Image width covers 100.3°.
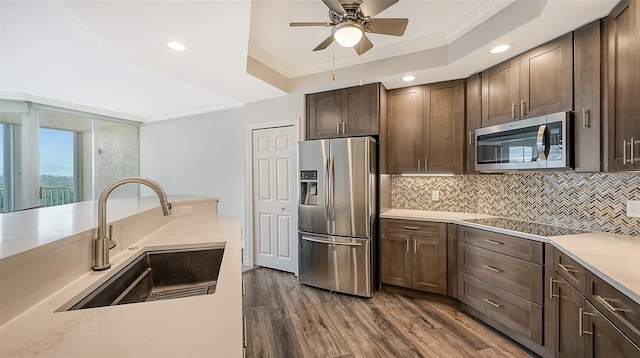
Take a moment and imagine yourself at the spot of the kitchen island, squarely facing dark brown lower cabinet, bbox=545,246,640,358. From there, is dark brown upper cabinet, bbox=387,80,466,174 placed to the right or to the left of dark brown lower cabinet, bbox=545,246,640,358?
left

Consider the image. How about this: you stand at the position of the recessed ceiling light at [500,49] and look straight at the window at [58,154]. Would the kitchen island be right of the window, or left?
left

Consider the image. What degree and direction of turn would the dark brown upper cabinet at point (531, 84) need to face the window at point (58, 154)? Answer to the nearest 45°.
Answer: approximately 45° to its right

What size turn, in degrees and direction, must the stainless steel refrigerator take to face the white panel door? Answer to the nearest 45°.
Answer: approximately 90° to its right

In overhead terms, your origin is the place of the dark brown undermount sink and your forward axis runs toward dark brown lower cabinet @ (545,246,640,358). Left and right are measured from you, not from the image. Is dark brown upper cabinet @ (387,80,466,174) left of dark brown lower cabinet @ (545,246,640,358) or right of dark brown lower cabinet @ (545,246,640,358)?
left

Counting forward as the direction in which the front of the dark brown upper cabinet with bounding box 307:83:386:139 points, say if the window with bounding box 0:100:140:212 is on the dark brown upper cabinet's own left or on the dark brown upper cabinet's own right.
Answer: on the dark brown upper cabinet's own right

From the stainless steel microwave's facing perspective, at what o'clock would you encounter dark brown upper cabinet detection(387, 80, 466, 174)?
The dark brown upper cabinet is roughly at 2 o'clock from the stainless steel microwave.

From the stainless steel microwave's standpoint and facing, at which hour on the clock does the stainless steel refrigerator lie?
The stainless steel refrigerator is roughly at 1 o'clock from the stainless steel microwave.

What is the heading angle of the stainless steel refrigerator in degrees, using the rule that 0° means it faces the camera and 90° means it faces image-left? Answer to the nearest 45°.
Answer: approximately 45°

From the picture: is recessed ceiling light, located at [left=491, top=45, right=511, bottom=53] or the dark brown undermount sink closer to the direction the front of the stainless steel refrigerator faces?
the dark brown undermount sink

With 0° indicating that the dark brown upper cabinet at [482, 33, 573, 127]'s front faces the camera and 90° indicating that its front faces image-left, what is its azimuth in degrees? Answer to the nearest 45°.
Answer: approximately 45°
